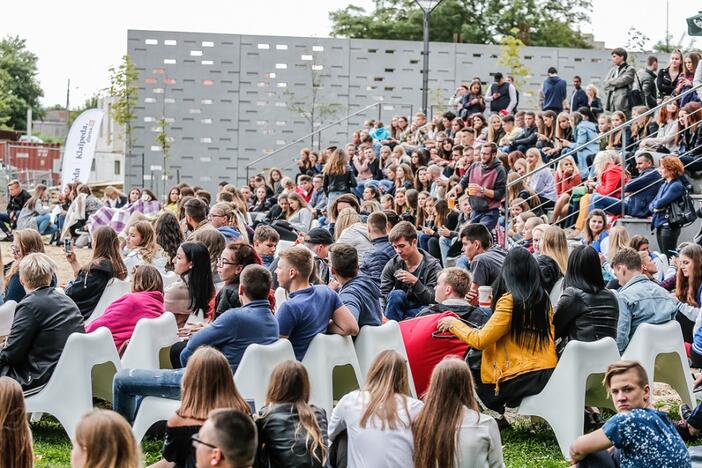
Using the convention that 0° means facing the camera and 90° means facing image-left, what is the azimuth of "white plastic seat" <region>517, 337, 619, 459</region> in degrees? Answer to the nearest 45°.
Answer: approximately 135°

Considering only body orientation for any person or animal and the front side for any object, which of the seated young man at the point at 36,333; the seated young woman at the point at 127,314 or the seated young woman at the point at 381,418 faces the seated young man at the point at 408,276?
the seated young woman at the point at 381,418

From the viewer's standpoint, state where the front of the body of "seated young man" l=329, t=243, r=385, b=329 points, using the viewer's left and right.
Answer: facing away from the viewer and to the left of the viewer

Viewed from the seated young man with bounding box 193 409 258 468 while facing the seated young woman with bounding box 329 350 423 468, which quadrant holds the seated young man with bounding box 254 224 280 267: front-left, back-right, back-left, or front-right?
front-left

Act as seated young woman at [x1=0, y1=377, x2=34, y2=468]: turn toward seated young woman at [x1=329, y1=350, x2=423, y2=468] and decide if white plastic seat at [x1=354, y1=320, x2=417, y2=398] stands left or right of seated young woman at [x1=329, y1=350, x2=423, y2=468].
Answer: left

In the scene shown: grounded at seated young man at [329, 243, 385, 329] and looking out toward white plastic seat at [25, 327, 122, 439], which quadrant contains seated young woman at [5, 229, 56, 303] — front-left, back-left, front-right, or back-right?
front-right

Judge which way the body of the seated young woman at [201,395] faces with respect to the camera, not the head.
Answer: away from the camera

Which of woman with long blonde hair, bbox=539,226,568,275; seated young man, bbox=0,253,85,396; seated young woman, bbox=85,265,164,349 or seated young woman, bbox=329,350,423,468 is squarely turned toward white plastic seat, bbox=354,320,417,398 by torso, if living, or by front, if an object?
seated young woman, bbox=329,350,423,468

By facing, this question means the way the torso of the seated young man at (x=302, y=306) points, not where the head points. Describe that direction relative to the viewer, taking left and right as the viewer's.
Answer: facing away from the viewer and to the left of the viewer

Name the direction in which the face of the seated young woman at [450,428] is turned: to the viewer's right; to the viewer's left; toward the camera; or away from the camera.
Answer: away from the camera

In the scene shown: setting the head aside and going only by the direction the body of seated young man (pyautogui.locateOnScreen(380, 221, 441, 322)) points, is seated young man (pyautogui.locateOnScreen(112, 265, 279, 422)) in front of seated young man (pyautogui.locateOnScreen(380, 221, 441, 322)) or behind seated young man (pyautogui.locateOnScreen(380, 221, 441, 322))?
in front

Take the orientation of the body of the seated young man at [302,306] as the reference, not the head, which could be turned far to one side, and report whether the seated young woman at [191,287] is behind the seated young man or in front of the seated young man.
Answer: in front

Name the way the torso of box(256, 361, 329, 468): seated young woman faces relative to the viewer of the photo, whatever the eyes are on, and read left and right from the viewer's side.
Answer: facing away from the viewer

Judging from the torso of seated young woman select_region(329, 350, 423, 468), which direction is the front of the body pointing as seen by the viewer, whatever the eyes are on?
away from the camera

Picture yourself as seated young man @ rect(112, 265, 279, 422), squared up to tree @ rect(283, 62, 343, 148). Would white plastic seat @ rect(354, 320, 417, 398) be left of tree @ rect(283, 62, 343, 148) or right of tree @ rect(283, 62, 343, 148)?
right

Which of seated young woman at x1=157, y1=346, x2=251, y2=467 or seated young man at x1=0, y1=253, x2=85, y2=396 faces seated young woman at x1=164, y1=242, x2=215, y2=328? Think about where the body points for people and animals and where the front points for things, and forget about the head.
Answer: seated young woman at x1=157, y1=346, x2=251, y2=467

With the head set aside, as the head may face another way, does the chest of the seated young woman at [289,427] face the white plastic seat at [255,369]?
yes

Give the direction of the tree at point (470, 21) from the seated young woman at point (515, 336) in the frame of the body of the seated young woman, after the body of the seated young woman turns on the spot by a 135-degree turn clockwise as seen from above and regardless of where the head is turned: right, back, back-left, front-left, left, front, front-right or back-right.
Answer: left

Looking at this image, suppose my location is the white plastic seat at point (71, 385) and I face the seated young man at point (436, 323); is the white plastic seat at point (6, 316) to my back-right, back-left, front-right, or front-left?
back-left
